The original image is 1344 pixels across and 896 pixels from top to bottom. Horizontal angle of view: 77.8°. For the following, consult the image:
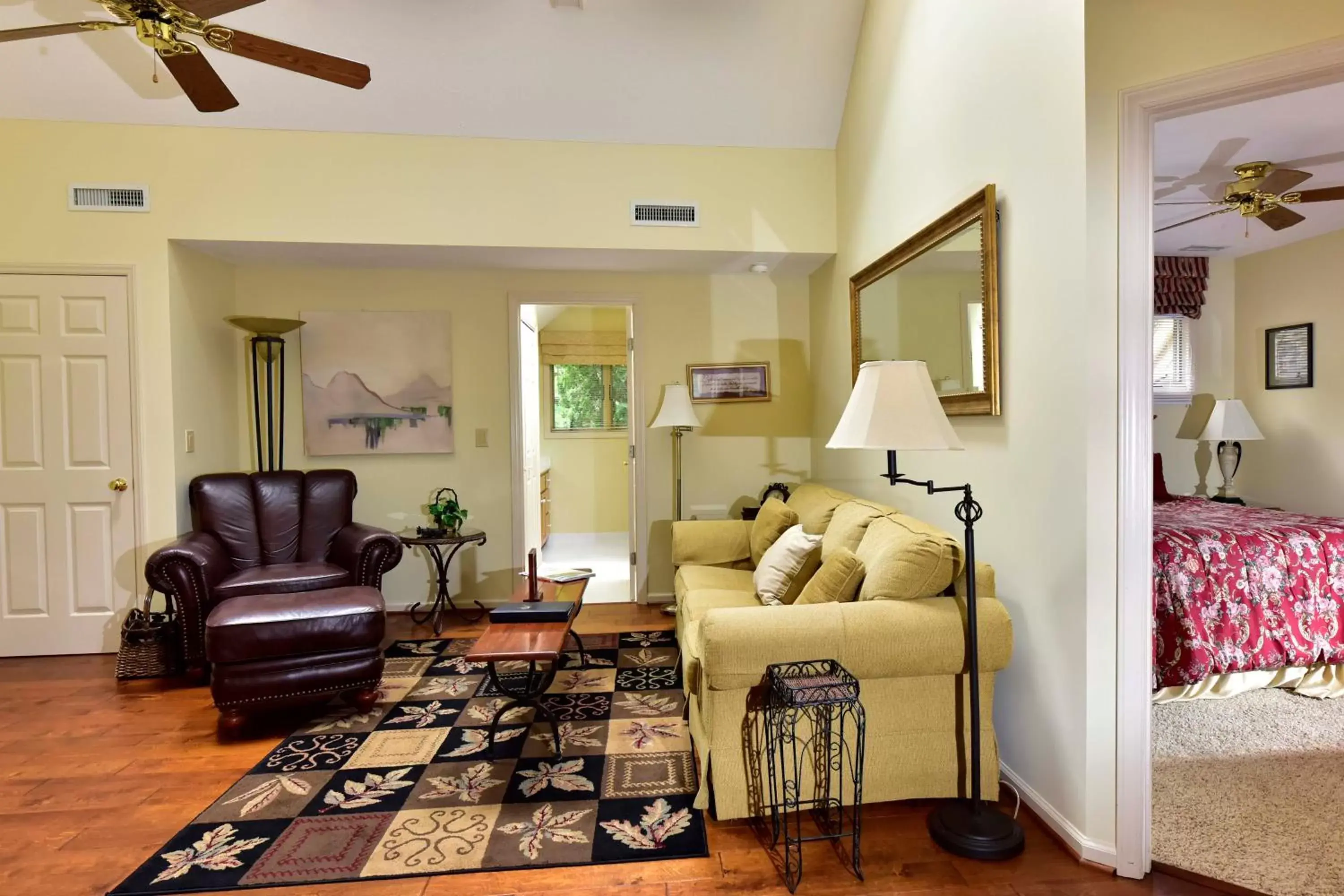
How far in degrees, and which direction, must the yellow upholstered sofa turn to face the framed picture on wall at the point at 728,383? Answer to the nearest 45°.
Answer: approximately 90° to its right

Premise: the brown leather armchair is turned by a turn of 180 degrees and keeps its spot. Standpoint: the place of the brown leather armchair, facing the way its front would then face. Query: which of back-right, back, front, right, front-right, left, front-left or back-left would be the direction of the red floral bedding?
back-right

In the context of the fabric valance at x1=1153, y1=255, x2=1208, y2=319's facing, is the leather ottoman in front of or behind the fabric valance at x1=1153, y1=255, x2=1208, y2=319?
in front

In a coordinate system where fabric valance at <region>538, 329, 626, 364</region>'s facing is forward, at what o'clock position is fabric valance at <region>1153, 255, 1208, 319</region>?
fabric valance at <region>1153, 255, 1208, 319</region> is roughly at 10 o'clock from fabric valance at <region>538, 329, 626, 364</region>.

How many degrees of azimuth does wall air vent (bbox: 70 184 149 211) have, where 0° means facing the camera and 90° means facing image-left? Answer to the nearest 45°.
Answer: approximately 0°

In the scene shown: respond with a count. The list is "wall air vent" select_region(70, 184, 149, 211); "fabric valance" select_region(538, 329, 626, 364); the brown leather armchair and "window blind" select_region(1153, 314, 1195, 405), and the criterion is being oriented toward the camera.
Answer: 4

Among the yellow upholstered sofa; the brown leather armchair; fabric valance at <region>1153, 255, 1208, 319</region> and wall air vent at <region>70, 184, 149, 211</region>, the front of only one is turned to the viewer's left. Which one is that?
the yellow upholstered sofa

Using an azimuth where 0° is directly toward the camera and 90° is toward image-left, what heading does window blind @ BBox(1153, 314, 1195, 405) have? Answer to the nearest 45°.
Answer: approximately 0°

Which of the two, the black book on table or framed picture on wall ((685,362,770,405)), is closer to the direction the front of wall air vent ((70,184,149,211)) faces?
the black book on table

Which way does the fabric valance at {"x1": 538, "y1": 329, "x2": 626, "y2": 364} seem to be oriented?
toward the camera

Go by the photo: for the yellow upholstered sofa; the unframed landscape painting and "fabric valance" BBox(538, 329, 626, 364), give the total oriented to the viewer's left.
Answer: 1

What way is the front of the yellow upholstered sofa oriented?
to the viewer's left

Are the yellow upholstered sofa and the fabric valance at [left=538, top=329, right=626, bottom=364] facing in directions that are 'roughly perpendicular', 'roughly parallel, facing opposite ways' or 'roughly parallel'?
roughly perpendicular
